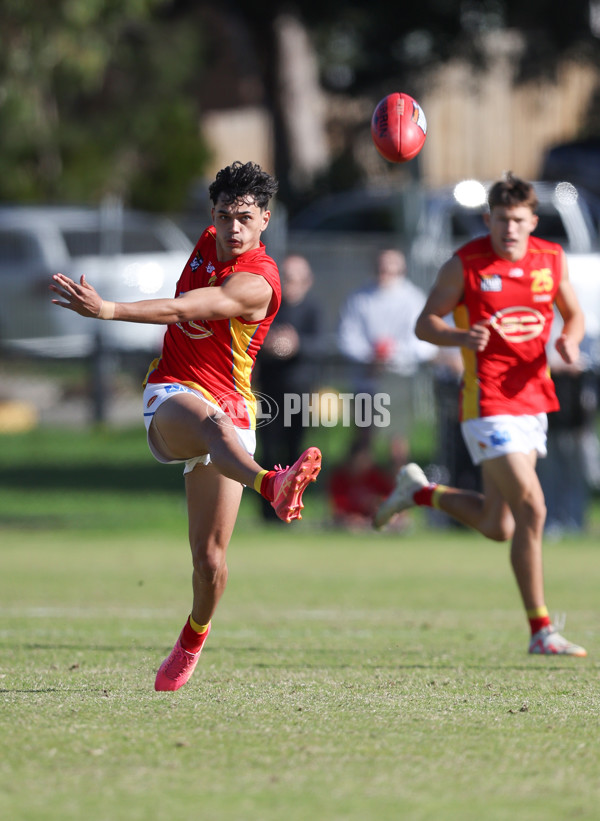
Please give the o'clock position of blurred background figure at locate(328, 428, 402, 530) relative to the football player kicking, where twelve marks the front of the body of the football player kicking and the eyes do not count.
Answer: The blurred background figure is roughly at 5 o'clock from the football player kicking.

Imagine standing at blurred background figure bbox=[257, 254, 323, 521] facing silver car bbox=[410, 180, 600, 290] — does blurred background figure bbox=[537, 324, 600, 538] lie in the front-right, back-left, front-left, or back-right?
front-right

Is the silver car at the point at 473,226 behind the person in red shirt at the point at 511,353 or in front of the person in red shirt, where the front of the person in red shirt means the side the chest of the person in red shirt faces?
behind

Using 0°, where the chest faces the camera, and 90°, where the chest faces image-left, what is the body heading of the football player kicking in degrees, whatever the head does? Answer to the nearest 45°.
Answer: approximately 45°

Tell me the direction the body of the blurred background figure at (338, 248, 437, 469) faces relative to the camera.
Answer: toward the camera
